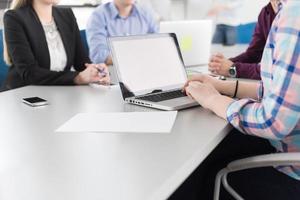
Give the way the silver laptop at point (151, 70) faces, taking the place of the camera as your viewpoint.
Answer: facing the viewer and to the right of the viewer

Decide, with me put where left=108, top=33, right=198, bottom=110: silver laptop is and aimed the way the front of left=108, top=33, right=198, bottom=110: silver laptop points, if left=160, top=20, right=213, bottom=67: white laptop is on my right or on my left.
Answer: on my left

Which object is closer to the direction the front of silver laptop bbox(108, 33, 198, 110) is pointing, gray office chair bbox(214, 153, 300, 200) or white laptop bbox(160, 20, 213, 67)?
the gray office chair

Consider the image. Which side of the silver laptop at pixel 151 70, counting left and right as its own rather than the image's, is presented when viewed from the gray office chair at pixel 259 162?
front
